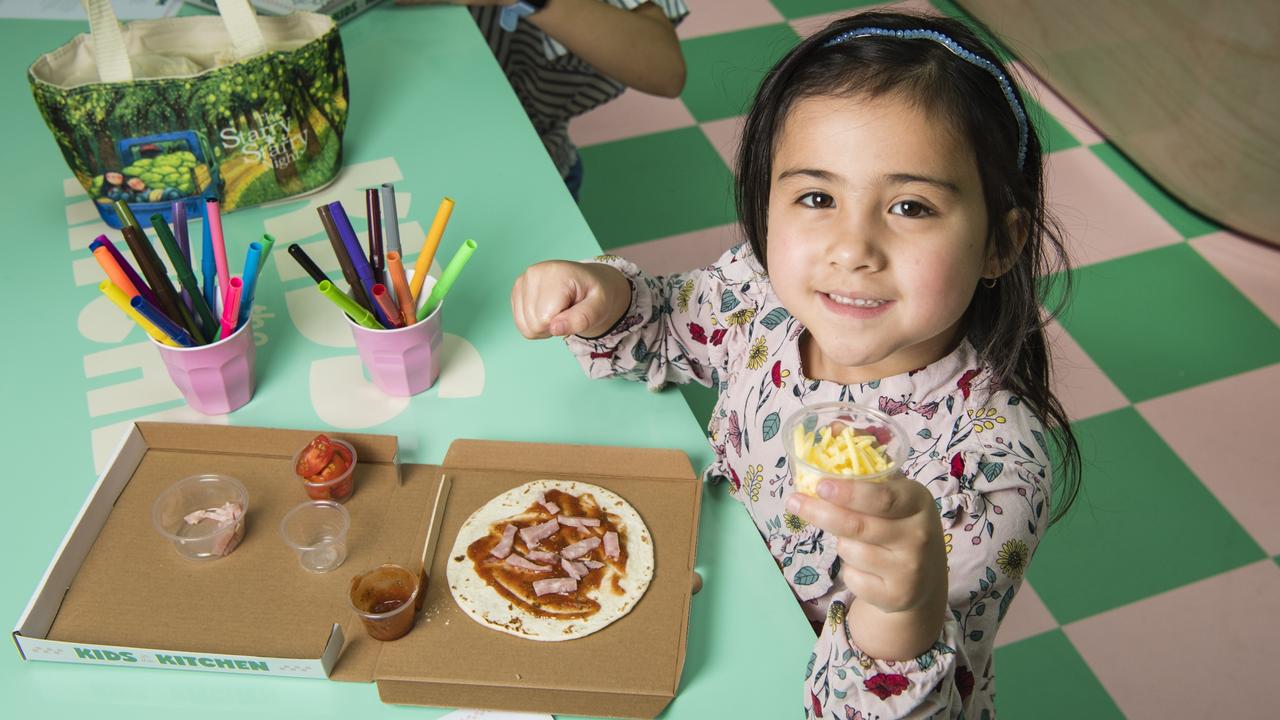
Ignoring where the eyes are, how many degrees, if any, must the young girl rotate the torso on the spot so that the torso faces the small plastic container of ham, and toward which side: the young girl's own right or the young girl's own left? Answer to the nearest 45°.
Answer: approximately 45° to the young girl's own right

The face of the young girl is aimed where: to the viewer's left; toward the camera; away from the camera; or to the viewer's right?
toward the camera

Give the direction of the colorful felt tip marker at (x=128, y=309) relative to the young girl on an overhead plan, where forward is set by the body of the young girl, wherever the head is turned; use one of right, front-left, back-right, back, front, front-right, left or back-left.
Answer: front-right

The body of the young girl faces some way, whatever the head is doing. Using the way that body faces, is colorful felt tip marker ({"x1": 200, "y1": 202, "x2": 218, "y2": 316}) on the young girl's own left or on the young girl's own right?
on the young girl's own right

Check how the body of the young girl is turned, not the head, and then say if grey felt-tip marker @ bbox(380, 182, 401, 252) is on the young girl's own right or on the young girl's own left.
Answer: on the young girl's own right

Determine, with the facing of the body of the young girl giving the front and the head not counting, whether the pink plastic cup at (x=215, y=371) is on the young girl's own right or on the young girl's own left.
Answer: on the young girl's own right

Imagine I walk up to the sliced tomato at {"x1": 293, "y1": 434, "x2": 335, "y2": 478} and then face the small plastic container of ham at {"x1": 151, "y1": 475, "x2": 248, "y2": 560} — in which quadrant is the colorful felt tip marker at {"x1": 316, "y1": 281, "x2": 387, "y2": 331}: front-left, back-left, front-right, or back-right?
back-right

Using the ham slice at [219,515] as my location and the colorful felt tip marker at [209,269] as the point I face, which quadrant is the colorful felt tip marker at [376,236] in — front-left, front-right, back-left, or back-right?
front-right
